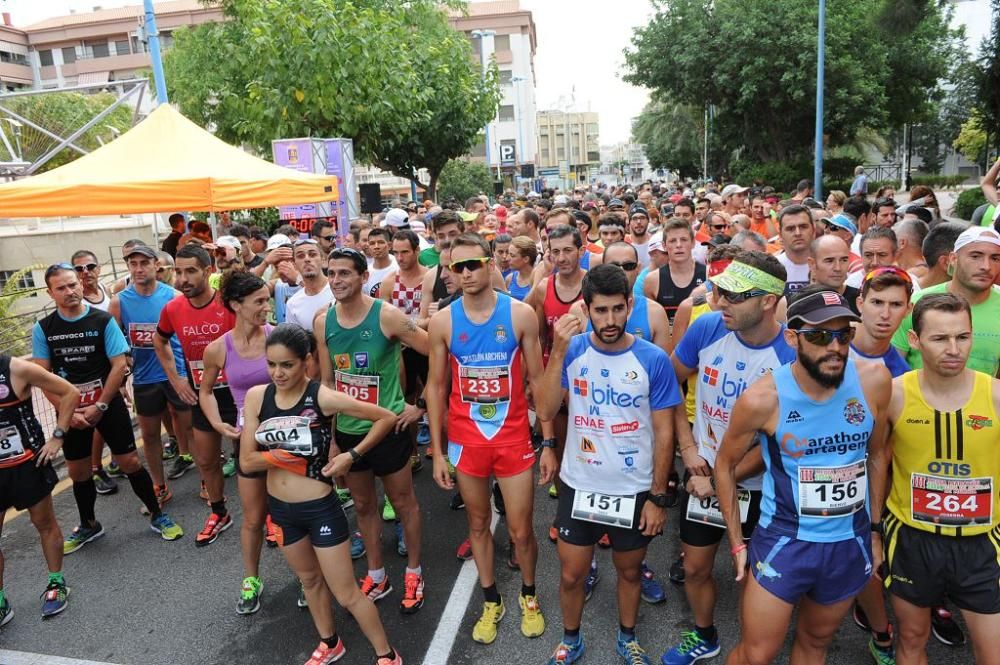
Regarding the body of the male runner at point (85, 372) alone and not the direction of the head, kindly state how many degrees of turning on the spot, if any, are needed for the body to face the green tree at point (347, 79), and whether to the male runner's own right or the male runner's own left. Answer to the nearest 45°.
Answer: approximately 135° to the male runner's own left

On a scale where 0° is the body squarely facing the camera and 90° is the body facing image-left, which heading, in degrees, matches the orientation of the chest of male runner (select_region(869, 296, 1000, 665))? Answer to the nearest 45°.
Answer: approximately 0°

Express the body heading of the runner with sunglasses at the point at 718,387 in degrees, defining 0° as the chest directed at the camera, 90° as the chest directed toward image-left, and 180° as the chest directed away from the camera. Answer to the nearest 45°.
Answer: approximately 45°

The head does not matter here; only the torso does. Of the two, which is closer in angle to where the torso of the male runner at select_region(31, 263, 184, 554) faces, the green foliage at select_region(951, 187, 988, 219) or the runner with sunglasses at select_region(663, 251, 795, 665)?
the runner with sunglasses

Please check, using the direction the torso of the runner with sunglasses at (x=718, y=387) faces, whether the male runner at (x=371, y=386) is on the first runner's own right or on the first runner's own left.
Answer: on the first runner's own right

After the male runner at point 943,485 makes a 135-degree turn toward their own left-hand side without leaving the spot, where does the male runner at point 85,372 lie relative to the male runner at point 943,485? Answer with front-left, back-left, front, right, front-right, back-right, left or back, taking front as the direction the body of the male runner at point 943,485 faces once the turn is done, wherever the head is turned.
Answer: back-left

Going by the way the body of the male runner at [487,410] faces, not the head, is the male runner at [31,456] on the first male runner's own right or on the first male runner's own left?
on the first male runner's own right
